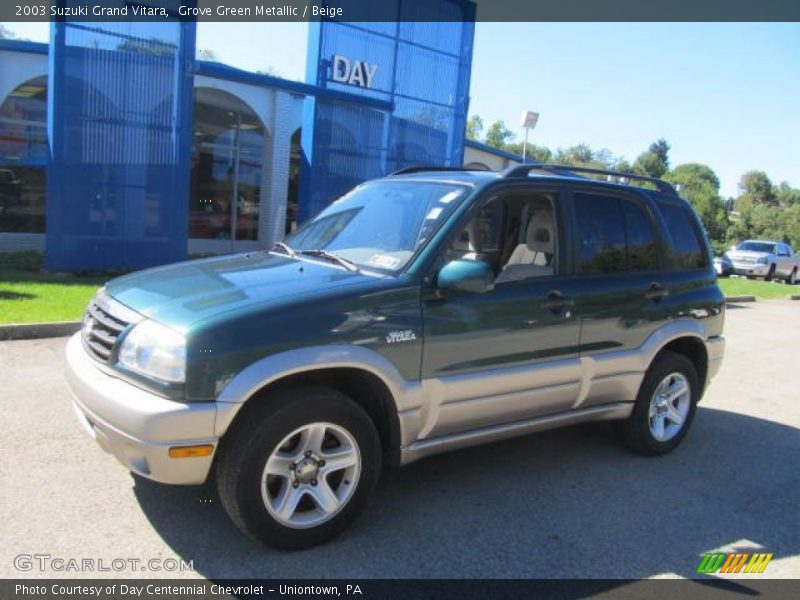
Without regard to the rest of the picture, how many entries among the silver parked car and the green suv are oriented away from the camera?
0

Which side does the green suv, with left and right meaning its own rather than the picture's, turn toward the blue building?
right

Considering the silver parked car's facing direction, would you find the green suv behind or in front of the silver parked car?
in front

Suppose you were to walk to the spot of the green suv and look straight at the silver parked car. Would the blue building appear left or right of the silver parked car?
left

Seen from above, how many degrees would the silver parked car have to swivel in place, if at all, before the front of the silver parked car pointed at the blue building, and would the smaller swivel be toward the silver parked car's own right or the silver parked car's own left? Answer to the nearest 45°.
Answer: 0° — it already faces it

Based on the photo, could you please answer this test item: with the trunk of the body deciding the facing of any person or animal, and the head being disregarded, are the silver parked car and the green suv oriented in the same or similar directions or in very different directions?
same or similar directions

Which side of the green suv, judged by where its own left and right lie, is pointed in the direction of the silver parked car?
back

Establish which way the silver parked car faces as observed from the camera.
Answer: facing the viewer and to the left of the viewer

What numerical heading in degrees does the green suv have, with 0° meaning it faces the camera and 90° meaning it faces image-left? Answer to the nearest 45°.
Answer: approximately 45°
